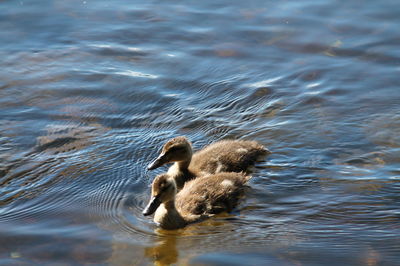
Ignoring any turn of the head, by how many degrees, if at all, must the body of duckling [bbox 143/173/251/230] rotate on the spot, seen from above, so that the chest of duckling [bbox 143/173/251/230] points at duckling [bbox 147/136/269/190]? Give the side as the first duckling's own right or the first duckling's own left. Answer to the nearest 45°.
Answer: approximately 135° to the first duckling's own right

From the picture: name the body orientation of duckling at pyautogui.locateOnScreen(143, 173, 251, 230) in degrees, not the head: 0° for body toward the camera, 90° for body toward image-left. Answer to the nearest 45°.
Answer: approximately 45°

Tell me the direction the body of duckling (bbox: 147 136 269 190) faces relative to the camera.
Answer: to the viewer's left

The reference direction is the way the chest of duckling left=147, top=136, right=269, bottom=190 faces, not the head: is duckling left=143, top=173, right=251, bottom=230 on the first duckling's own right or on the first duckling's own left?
on the first duckling's own left
